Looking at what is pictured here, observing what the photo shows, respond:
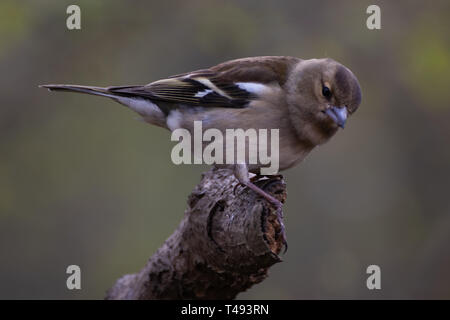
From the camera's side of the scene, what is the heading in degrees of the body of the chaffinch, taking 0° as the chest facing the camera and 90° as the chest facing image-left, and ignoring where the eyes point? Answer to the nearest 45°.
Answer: approximately 270°
